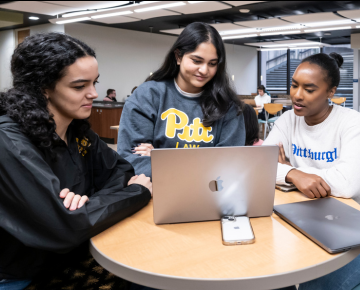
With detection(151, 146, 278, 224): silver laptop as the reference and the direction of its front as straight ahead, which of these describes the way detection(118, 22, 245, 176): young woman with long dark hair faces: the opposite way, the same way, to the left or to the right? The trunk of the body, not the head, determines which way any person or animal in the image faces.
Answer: the opposite way

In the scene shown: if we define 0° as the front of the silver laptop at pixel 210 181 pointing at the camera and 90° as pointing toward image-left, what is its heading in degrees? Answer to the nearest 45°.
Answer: approximately 180°

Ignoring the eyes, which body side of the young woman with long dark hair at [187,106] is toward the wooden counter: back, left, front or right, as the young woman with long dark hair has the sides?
back

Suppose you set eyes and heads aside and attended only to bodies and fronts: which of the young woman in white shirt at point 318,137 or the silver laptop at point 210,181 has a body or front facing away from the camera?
the silver laptop

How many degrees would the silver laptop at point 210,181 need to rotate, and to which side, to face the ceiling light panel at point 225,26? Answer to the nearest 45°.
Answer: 0° — it already faces it

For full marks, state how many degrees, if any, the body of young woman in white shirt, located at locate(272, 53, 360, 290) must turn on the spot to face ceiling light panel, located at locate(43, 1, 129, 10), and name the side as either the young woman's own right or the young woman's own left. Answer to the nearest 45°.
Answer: approximately 90° to the young woman's own right

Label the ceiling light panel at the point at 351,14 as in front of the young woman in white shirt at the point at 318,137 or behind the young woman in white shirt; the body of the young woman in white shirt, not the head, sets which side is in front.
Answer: behind

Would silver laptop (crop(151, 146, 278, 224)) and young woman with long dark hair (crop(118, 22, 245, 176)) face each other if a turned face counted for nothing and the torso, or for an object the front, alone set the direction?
yes

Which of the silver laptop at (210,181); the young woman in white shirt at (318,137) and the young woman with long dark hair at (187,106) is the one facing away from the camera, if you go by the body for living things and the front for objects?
the silver laptop
